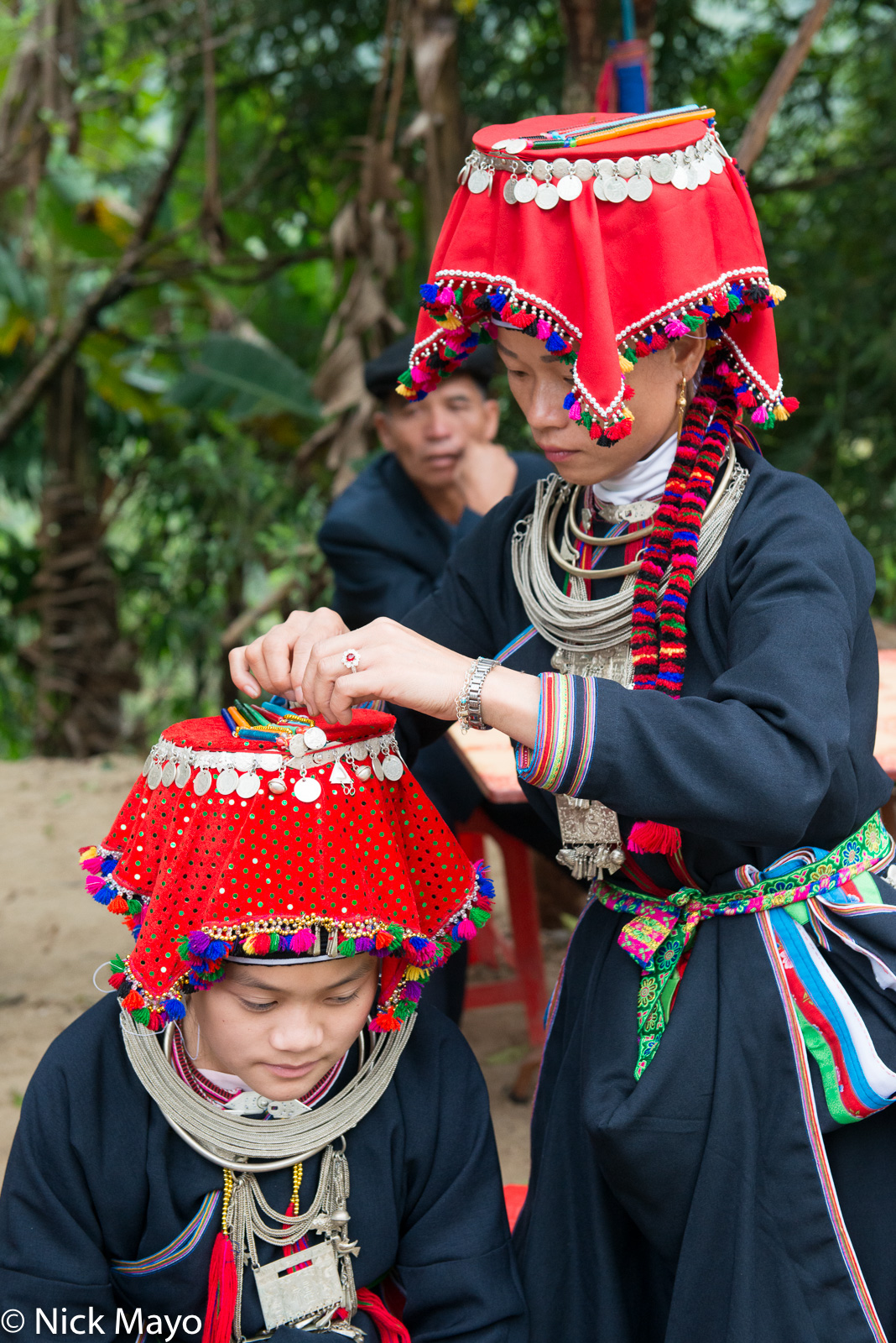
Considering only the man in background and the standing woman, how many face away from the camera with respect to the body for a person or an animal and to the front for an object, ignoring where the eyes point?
0

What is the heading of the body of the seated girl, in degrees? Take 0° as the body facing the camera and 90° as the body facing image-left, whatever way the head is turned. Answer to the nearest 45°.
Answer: approximately 0°

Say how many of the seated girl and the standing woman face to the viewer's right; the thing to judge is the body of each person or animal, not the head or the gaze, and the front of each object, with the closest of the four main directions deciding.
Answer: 0

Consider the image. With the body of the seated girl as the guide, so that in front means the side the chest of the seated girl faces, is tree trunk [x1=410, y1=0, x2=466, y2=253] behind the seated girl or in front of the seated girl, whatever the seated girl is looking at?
behind

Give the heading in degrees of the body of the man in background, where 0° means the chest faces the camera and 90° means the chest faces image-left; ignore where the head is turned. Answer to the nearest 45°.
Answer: approximately 315°

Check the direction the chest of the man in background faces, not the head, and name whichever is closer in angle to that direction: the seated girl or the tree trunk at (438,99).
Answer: the seated girl

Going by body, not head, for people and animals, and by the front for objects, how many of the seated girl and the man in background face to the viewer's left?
0

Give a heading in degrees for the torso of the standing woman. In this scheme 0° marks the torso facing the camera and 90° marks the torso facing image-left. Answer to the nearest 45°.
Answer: approximately 45°

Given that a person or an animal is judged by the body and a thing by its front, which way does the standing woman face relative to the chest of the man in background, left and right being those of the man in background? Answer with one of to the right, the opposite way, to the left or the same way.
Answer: to the right

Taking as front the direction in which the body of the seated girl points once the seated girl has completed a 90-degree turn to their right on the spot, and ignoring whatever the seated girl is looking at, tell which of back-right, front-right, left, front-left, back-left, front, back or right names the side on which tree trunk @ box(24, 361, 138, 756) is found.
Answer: right

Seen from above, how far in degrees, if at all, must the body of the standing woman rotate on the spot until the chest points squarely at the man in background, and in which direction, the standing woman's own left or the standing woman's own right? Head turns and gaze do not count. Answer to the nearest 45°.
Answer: approximately 135° to the standing woman's own right
